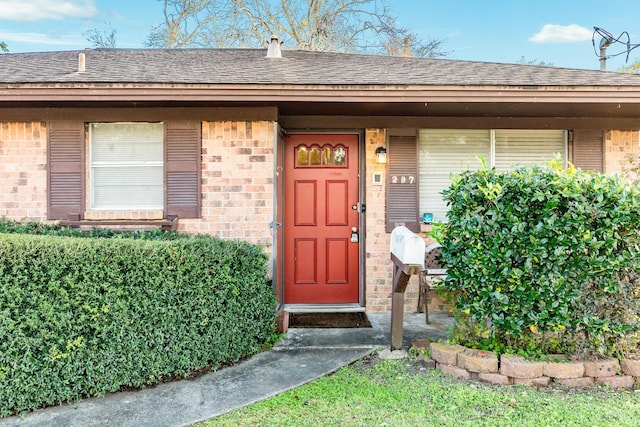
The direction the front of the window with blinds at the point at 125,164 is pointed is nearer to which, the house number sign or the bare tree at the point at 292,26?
the house number sign

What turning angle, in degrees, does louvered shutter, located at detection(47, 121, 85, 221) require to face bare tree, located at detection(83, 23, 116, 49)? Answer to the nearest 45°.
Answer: approximately 180°

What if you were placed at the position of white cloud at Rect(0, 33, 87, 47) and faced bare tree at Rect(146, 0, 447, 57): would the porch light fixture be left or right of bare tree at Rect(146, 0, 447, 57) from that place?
right

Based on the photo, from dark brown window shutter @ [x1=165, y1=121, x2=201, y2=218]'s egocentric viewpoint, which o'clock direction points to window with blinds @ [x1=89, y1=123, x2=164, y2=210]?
The window with blinds is roughly at 4 o'clock from the dark brown window shutter.

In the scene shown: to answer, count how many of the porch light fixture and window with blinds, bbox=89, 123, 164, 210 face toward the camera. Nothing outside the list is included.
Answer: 2

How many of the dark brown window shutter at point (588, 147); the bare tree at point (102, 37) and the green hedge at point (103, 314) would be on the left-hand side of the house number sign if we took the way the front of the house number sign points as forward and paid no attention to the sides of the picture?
1

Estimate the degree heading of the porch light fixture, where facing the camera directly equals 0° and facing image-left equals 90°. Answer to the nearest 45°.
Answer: approximately 0°
